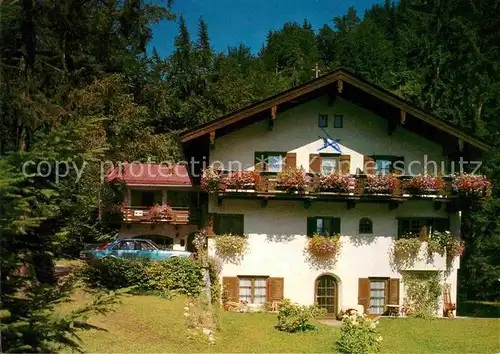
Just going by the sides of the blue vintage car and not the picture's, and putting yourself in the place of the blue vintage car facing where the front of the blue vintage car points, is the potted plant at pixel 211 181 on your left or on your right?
on your right

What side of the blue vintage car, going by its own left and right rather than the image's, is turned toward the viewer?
right

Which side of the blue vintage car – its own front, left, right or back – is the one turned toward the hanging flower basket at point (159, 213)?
left
